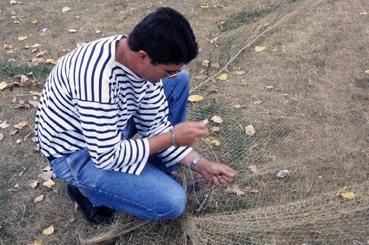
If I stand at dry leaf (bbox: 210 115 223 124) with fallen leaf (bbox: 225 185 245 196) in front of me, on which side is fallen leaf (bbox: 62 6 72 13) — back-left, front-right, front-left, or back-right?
back-right

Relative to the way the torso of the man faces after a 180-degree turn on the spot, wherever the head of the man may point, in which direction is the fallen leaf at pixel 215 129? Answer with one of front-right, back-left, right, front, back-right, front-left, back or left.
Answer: back-right

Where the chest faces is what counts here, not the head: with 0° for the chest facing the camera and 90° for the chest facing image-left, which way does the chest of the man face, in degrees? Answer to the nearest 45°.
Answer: approximately 270°

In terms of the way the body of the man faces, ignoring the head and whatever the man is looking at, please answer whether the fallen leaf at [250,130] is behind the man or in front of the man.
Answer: in front

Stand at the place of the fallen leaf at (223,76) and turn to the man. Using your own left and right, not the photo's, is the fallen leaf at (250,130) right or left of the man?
left

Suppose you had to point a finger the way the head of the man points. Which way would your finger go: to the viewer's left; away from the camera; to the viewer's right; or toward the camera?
to the viewer's right

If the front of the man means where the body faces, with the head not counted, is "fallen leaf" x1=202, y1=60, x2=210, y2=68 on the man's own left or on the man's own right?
on the man's own left

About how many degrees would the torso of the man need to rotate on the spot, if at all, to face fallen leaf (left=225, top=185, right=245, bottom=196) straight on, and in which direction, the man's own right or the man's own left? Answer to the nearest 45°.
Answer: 0° — they already face it

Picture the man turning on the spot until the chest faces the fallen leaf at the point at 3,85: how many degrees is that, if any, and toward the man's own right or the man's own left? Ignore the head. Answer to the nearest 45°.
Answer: approximately 135° to the man's own left

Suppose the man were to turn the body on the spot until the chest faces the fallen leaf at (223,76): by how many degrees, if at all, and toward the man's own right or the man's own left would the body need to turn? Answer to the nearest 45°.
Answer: approximately 45° to the man's own left

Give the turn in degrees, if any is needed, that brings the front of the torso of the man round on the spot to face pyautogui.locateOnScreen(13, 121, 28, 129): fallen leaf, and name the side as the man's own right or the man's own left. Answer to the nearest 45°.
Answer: approximately 135° to the man's own left

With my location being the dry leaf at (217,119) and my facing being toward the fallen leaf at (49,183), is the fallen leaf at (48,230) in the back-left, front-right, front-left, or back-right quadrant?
front-left

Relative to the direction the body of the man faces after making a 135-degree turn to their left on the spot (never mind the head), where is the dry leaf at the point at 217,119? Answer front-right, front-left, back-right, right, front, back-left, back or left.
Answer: right
